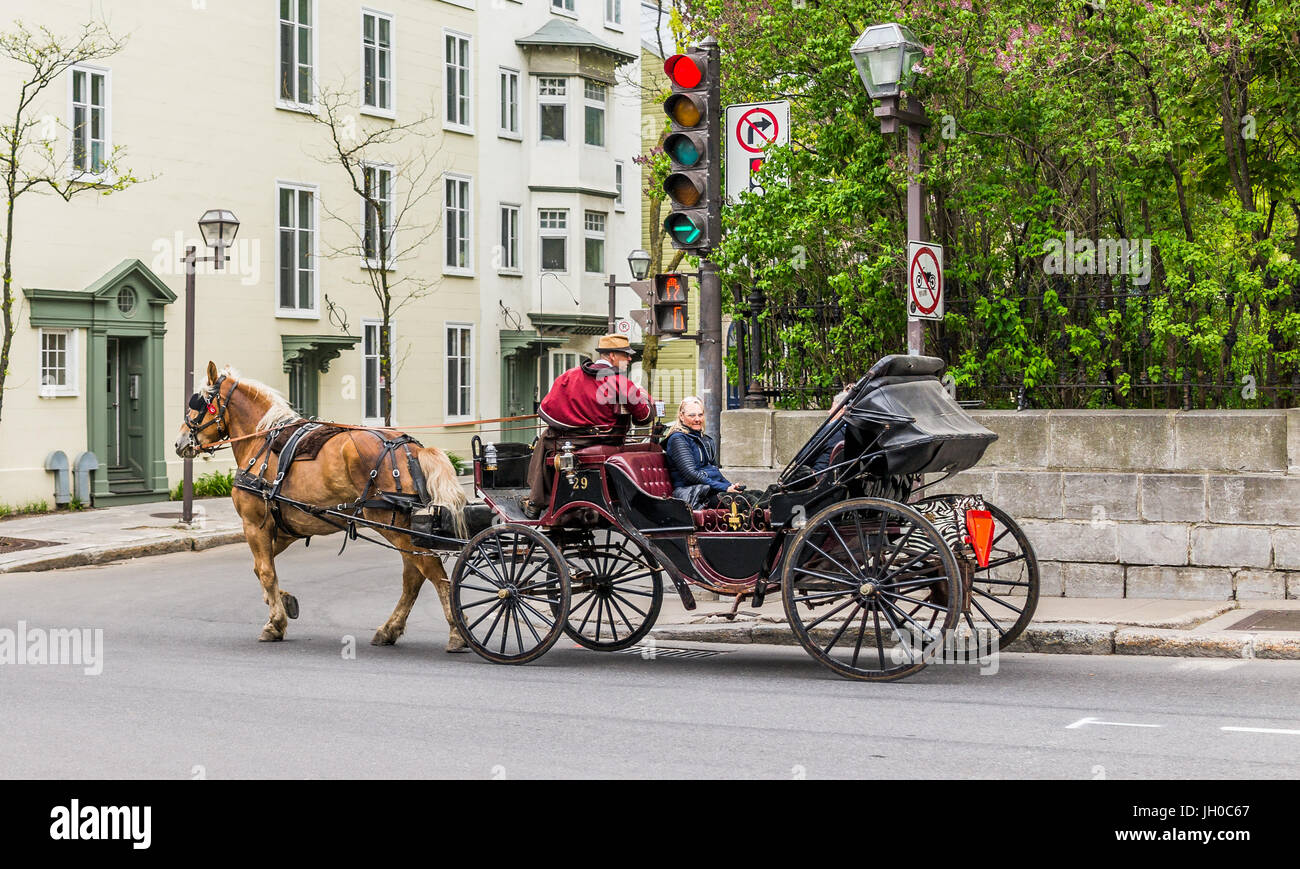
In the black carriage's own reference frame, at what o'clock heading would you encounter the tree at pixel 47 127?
The tree is roughly at 12 o'clock from the black carriage.

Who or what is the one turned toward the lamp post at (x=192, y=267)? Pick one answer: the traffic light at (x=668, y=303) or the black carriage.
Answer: the black carriage

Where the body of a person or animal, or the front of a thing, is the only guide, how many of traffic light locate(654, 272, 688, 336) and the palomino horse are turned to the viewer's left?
1

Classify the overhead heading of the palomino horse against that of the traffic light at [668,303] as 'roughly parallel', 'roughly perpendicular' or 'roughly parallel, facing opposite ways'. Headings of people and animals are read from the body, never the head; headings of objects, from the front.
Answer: roughly perpendicular

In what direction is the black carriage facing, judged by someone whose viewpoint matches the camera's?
facing away from the viewer and to the left of the viewer

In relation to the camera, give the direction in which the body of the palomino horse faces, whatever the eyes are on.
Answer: to the viewer's left

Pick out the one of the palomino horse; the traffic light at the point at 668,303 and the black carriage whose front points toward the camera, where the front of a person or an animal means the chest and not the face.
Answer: the traffic light

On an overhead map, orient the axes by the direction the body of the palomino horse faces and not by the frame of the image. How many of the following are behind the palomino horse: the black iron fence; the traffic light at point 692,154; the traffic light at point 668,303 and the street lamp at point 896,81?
4

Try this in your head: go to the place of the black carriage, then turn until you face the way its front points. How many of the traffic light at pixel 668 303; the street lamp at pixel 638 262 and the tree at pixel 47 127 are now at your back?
0

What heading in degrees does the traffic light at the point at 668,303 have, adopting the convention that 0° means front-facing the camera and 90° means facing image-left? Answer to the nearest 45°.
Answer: approximately 0°

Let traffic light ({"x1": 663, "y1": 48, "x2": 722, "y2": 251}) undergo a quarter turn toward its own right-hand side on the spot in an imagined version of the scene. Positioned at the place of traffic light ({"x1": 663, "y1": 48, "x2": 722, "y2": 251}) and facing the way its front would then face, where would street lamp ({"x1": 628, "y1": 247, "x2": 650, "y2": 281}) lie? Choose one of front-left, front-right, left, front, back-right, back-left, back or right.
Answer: front-right

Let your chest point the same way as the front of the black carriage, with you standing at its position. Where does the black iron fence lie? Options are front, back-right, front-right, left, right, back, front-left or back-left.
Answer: right

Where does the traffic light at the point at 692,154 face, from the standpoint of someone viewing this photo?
facing the viewer and to the left of the viewer

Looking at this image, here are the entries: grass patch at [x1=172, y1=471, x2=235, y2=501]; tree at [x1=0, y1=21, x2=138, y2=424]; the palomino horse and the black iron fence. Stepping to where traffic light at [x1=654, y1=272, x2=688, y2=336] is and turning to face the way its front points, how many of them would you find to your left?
1

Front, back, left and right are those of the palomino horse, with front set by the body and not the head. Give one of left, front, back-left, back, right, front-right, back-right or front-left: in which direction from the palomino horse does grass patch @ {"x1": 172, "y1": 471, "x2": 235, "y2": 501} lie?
right

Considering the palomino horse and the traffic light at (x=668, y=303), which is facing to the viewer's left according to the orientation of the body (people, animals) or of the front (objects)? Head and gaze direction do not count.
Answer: the palomino horse

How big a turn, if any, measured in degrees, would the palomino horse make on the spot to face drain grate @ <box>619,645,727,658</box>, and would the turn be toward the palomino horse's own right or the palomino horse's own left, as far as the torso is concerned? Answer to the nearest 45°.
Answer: approximately 180°
